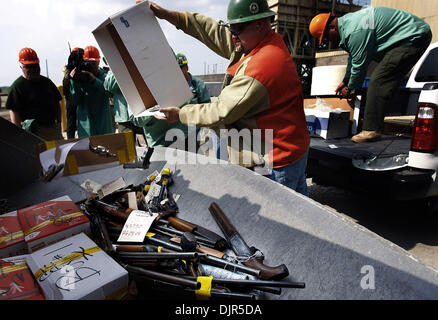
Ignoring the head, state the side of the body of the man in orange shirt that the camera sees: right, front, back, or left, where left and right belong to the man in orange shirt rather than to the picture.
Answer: left

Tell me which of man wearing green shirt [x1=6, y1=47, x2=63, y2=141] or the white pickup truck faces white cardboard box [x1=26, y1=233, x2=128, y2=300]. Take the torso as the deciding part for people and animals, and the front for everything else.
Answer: the man wearing green shirt

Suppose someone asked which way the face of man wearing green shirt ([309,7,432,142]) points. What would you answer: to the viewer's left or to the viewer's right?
to the viewer's left

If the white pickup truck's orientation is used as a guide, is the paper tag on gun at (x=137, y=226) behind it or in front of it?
behind

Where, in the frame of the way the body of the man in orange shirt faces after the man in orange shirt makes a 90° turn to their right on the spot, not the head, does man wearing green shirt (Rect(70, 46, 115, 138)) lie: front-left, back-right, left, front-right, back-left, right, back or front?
front-left

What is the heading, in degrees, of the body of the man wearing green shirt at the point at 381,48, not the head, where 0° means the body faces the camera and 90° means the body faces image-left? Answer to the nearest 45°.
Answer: approximately 90°

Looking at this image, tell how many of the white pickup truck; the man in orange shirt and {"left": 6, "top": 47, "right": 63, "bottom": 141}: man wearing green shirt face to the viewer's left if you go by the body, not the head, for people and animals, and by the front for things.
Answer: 1
